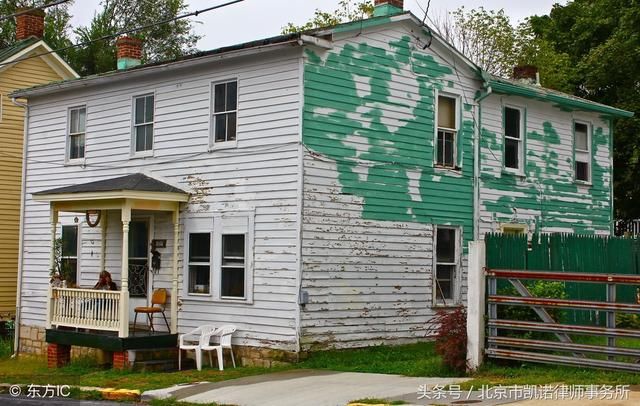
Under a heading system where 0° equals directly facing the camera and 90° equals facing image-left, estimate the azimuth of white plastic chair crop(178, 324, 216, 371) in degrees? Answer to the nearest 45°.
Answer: approximately 45°

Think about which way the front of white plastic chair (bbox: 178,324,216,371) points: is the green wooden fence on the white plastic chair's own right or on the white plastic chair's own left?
on the white plastic chair's own left

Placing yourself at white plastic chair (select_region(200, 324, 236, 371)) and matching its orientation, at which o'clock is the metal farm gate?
The metal farm gate is roughly at 9 o'clock from the white plastic chair.

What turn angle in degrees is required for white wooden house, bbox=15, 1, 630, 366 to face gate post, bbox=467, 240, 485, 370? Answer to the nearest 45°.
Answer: approximately 90° to its left

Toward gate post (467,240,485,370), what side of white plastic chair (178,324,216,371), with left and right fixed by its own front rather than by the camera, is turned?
left

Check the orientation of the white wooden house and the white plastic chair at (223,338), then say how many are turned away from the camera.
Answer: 0

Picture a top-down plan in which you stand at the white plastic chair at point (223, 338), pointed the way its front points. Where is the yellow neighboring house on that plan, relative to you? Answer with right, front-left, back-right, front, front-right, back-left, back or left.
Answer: right

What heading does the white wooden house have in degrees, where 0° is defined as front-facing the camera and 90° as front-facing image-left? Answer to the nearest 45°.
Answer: approximately 45°

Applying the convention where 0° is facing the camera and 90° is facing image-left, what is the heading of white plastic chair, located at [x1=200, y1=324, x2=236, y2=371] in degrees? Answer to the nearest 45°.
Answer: approximately 45°

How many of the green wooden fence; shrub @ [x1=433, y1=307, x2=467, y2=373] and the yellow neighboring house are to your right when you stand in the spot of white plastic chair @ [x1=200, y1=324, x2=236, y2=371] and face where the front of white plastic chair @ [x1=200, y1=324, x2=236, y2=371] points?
1

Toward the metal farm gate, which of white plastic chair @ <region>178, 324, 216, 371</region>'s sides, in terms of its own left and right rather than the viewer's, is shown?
left
